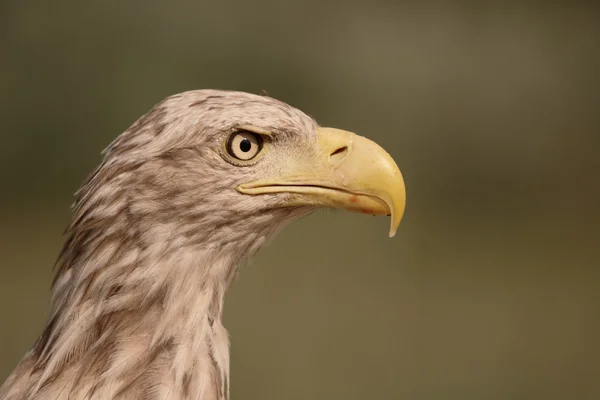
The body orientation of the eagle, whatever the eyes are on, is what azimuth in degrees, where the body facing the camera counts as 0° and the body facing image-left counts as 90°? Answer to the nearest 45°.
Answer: approximately 270°
